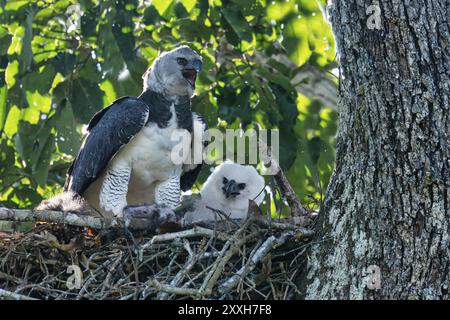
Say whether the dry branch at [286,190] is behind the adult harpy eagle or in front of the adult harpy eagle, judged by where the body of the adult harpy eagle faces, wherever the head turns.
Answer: in front

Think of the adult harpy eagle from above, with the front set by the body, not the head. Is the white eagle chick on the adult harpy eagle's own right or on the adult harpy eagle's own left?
on the adult harpy eagle's own left

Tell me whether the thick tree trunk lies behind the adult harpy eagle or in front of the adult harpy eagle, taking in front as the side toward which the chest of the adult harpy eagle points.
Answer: in front

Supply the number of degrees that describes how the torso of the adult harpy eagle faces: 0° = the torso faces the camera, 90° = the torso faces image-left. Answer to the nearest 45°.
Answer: approximately 315°
